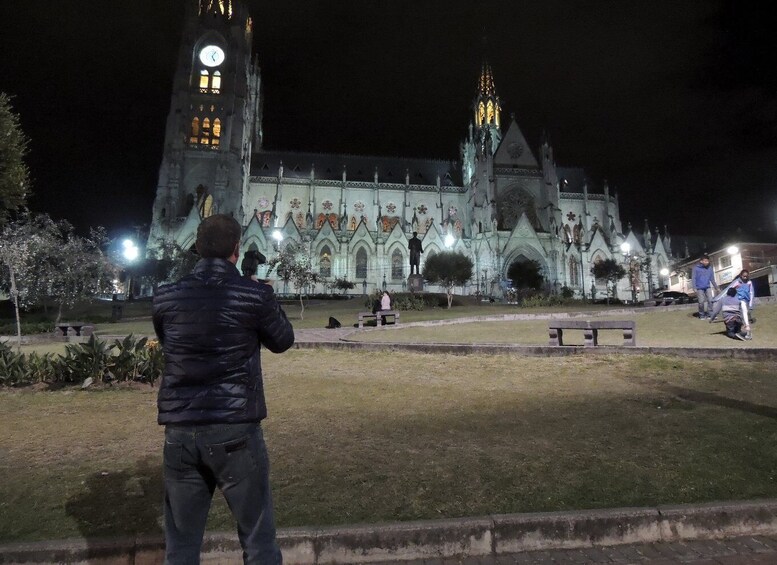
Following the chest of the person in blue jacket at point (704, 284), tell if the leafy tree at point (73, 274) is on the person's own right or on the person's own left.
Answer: on the person's own right

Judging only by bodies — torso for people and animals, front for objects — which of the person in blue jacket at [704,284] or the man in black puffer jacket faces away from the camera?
the man in black puffer jacket

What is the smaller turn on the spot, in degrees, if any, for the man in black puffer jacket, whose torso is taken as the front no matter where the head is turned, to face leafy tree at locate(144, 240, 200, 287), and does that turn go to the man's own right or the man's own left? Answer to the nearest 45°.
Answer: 0° — they already face it

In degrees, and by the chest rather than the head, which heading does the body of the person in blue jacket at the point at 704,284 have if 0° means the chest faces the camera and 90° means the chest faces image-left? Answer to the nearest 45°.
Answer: approximately 0°

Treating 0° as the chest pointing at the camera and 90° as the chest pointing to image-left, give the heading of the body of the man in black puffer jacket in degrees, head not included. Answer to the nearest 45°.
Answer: approximately 180°

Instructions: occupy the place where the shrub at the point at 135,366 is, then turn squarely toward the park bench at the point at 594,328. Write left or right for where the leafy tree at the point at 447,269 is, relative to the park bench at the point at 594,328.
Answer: left

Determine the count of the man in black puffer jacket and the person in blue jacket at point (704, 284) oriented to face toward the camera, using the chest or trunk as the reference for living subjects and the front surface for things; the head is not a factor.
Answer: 1

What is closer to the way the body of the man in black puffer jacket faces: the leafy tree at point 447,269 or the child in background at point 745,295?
the leafy tree
